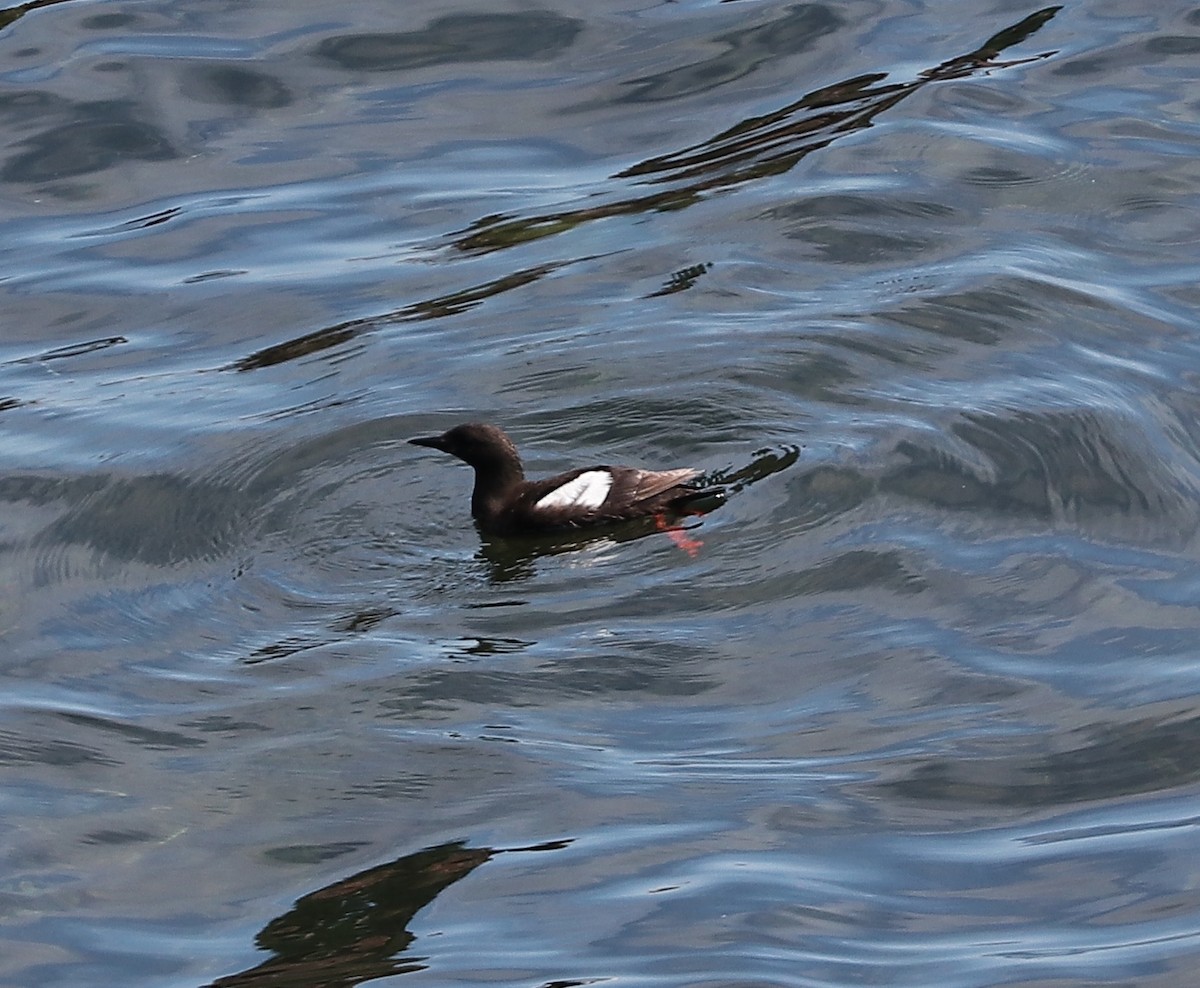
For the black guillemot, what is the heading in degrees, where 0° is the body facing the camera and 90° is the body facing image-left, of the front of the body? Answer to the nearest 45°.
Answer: approximately 90°
